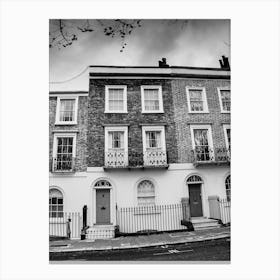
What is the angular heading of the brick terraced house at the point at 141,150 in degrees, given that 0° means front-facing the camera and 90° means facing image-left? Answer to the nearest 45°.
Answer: approximately 0°
